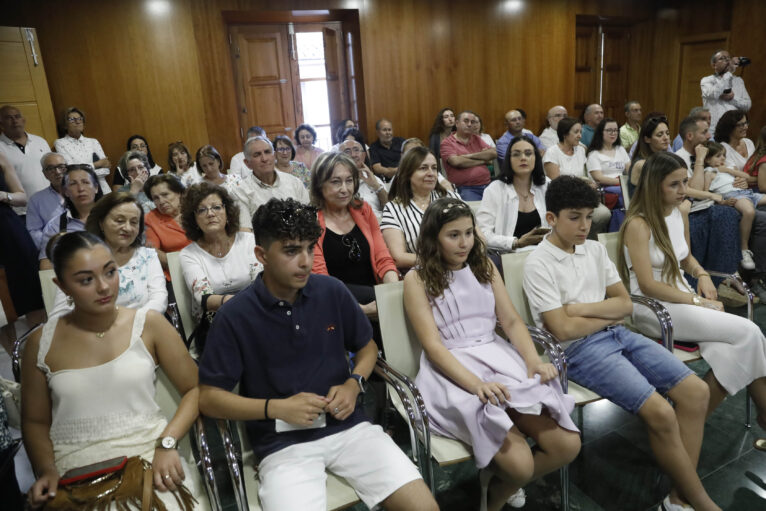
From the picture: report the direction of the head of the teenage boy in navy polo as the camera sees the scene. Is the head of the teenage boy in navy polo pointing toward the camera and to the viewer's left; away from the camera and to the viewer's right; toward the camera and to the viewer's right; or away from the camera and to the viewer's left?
toward the camera and to the viewer's right

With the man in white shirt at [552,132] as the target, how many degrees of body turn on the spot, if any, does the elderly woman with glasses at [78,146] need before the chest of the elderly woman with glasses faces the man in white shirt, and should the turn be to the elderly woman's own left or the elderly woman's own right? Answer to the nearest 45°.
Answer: approximately 90° to the elderly woman's own left

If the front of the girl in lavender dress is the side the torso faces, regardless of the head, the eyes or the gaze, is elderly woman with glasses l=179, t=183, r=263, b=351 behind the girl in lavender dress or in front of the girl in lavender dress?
behind

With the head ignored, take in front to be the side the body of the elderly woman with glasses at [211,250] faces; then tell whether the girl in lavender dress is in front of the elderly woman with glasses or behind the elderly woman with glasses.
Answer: in front

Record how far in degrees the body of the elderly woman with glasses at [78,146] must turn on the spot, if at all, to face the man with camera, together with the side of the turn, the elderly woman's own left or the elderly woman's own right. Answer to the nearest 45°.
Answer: approximately 90° to the elderly woman's own left

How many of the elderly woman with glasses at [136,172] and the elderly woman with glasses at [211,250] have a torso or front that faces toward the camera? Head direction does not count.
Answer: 2
